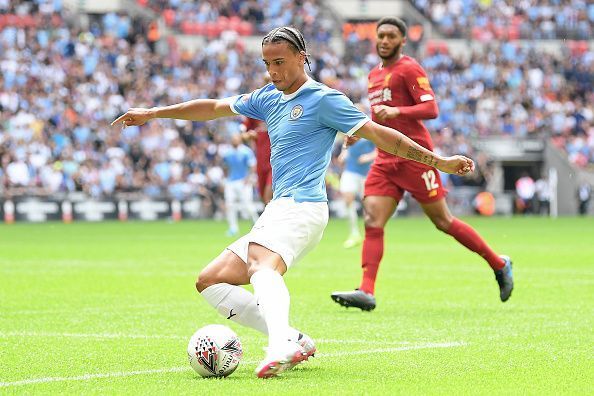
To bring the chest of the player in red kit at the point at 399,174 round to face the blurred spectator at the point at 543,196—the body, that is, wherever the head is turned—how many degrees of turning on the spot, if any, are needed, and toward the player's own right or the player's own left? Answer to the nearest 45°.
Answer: approximately 135° to the player's own right

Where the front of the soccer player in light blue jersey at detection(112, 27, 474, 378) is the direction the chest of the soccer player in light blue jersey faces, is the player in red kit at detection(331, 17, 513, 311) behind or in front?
behind

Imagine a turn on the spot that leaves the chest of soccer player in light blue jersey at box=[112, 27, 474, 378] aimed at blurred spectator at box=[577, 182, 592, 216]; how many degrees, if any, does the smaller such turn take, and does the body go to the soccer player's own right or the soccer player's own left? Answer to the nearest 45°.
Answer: approximately 135° to the soccer player's own right

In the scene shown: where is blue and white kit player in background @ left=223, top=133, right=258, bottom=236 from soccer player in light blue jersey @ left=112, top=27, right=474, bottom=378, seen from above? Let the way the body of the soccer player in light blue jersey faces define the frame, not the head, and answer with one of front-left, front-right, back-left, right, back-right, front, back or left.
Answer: back-right

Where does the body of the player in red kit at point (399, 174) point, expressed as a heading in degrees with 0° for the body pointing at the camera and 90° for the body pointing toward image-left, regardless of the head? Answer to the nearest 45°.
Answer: approximately 45°

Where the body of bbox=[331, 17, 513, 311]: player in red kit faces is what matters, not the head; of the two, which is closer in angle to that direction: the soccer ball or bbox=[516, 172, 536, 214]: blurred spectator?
the soccer ball

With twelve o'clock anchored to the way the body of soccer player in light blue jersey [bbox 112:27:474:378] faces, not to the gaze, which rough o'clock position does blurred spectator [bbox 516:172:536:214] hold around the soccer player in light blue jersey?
The blurred spectator is roughly at 5 o'clock from the soccer player in light blue jersey.

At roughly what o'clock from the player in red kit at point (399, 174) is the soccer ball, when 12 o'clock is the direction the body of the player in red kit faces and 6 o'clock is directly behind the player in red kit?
The soccer ball is roughly at 11 o'clock from the player in red kit.
